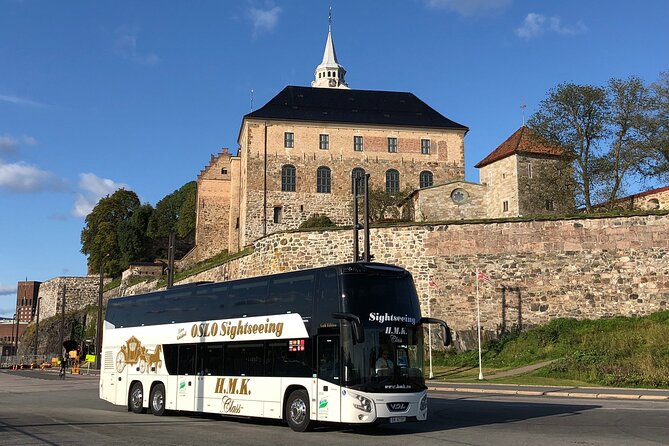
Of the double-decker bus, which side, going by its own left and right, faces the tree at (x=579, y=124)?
left

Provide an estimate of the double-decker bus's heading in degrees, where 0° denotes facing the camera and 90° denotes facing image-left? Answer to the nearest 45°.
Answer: approximately 315°

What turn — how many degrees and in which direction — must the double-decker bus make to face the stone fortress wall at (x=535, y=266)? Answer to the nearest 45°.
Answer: approximately 90° to its left
